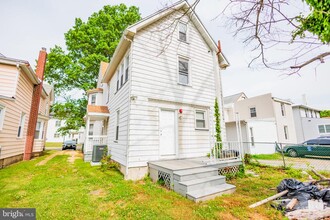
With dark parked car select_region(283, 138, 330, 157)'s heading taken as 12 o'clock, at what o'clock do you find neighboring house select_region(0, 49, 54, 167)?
The neighboring house is roughly at 10 o'clock from the dark parked car.

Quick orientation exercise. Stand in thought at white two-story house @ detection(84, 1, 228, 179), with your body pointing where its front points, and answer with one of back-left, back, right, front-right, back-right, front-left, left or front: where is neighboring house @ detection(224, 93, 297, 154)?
right

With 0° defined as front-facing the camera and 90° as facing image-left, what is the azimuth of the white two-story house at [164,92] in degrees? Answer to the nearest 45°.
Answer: approximately 135°

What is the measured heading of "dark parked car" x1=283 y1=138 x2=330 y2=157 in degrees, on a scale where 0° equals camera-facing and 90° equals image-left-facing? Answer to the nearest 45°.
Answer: approximately 90°

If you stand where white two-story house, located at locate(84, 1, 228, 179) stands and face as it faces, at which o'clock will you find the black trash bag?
The black trash bag is roughly at 6 o'clock from the white two-story house.

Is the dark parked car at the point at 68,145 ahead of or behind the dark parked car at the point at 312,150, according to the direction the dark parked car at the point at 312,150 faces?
ahead

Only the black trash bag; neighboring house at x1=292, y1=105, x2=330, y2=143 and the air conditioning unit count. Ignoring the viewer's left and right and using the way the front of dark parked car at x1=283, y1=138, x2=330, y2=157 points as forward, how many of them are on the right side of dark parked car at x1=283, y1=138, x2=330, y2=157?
1

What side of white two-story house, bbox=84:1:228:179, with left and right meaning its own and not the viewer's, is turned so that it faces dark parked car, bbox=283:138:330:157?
right

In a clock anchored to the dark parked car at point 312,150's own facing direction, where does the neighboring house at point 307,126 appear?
The neighboring house is roughly at 3 o'clock from the dark parked car.
